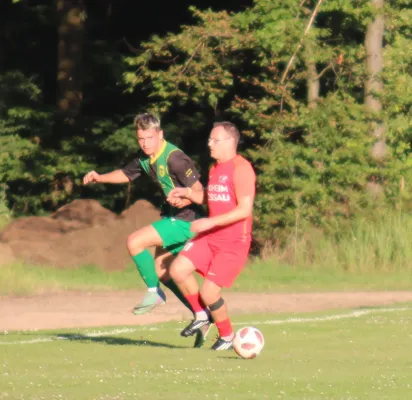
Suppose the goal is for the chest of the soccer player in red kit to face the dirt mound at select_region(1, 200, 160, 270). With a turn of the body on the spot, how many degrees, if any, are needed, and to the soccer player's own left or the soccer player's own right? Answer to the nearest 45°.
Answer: approximately 135° to the soccer player's own right

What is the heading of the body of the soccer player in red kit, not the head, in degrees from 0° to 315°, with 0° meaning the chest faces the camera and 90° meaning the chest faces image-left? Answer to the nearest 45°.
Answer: approximately 45°

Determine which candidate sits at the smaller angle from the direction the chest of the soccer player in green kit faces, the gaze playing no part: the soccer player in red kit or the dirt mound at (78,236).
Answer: the soccer player in red kit

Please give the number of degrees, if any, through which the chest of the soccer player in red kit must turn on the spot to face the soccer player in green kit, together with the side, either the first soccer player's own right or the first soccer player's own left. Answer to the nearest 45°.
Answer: approximately 90° to the first soccer player's own right

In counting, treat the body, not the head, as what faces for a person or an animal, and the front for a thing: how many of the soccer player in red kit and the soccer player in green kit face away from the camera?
0
